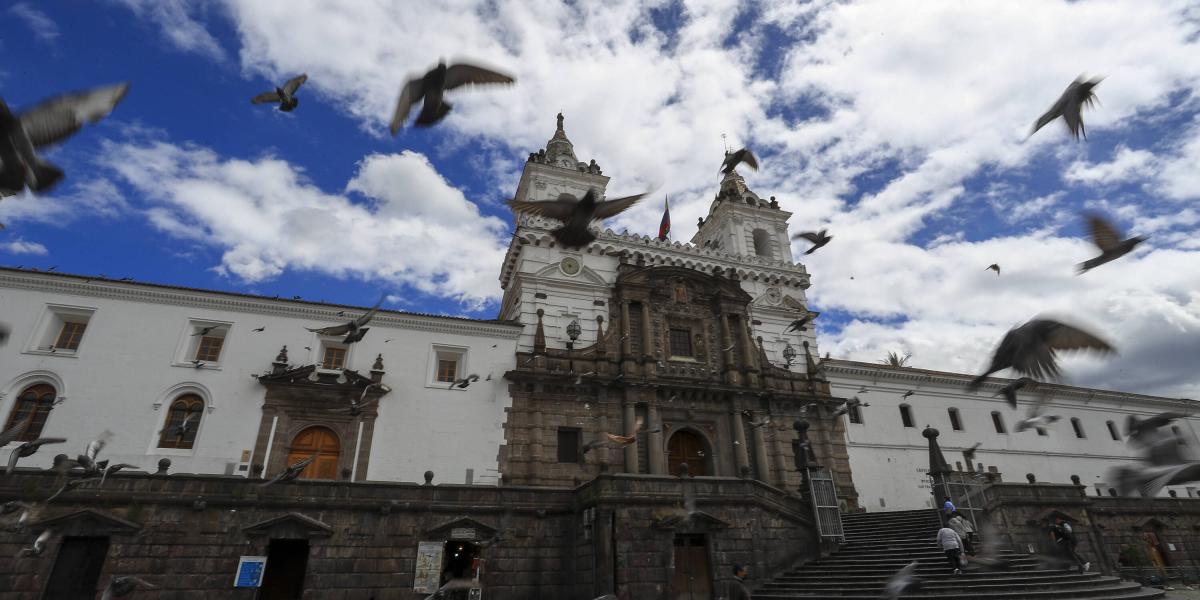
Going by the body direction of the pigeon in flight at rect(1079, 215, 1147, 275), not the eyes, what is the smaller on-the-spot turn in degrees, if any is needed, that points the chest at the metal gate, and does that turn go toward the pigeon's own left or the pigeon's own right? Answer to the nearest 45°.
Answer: approximately 135° to the pigeon's own left

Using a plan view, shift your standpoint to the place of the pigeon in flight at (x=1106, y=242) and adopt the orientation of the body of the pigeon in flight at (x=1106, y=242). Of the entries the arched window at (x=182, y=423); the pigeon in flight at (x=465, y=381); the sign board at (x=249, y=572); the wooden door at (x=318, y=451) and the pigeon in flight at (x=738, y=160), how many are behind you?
5

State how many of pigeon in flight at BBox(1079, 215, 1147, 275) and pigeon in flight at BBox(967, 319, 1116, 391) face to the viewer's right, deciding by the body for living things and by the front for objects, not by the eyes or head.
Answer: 1

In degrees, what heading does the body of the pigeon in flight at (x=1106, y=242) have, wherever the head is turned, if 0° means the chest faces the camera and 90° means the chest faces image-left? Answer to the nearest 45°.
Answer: approximately 270°

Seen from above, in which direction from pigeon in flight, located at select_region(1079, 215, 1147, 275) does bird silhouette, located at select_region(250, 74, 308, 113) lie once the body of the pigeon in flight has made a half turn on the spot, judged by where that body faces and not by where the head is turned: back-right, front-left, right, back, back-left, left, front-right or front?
front-left
